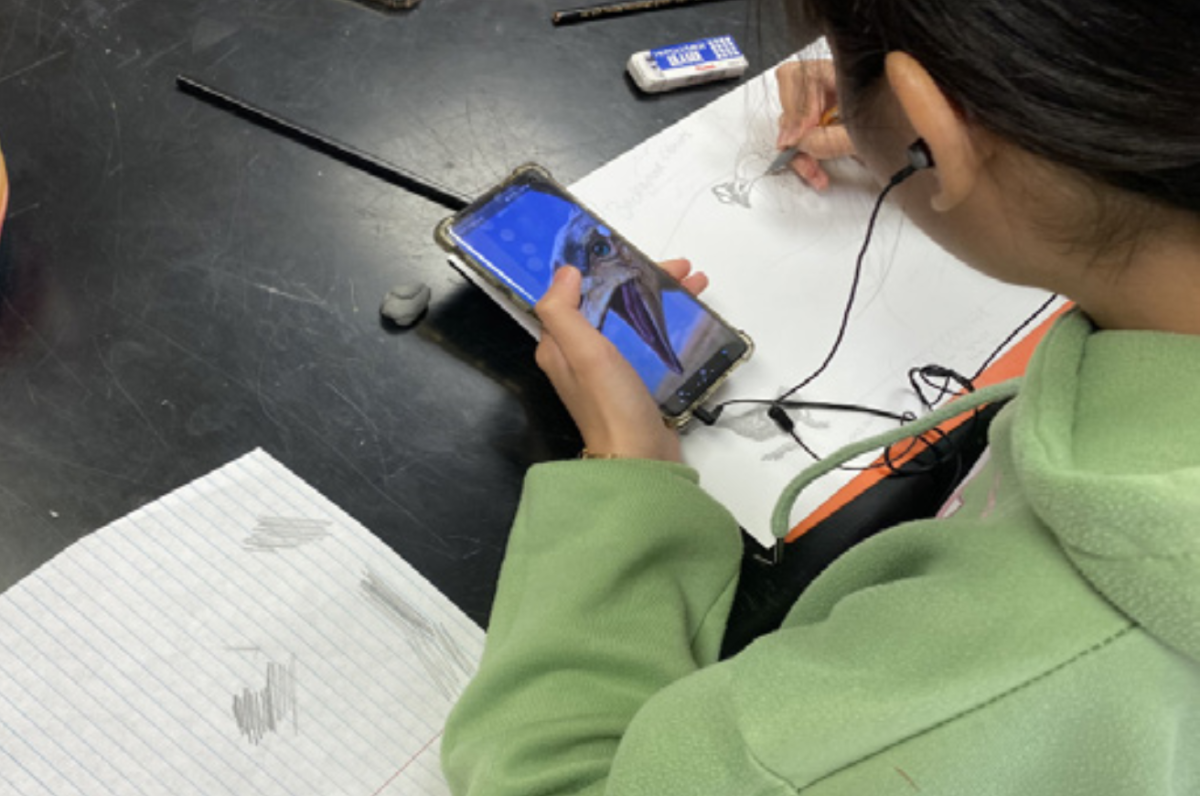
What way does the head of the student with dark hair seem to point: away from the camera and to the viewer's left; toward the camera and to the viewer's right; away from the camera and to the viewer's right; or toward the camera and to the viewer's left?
away from the camera and to the viewer's left

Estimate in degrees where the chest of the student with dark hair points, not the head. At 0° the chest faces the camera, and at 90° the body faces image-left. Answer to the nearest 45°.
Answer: approximately 135°
